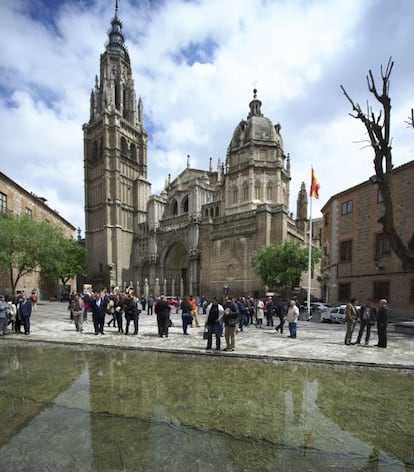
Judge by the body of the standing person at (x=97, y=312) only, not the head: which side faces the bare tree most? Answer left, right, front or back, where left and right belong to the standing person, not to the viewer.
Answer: left

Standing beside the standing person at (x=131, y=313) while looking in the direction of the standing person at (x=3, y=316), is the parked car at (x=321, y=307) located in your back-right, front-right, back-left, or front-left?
back-right

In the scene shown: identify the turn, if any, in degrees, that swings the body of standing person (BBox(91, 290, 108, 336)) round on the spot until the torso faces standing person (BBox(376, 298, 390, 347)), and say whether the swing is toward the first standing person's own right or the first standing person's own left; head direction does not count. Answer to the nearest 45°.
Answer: approximately 45° to the first standing person's own left

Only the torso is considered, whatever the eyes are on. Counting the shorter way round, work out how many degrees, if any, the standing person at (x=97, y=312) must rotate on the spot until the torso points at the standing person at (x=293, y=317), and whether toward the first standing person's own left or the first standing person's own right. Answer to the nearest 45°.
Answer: approximately 90° to the first standing person's own left

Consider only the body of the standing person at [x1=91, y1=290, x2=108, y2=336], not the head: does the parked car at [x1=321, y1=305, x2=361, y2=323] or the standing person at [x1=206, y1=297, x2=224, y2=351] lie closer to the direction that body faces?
the standing person

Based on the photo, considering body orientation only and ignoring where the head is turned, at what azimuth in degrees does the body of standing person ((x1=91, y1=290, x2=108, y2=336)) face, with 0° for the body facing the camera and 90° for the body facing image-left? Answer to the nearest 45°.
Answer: approximately 0°
